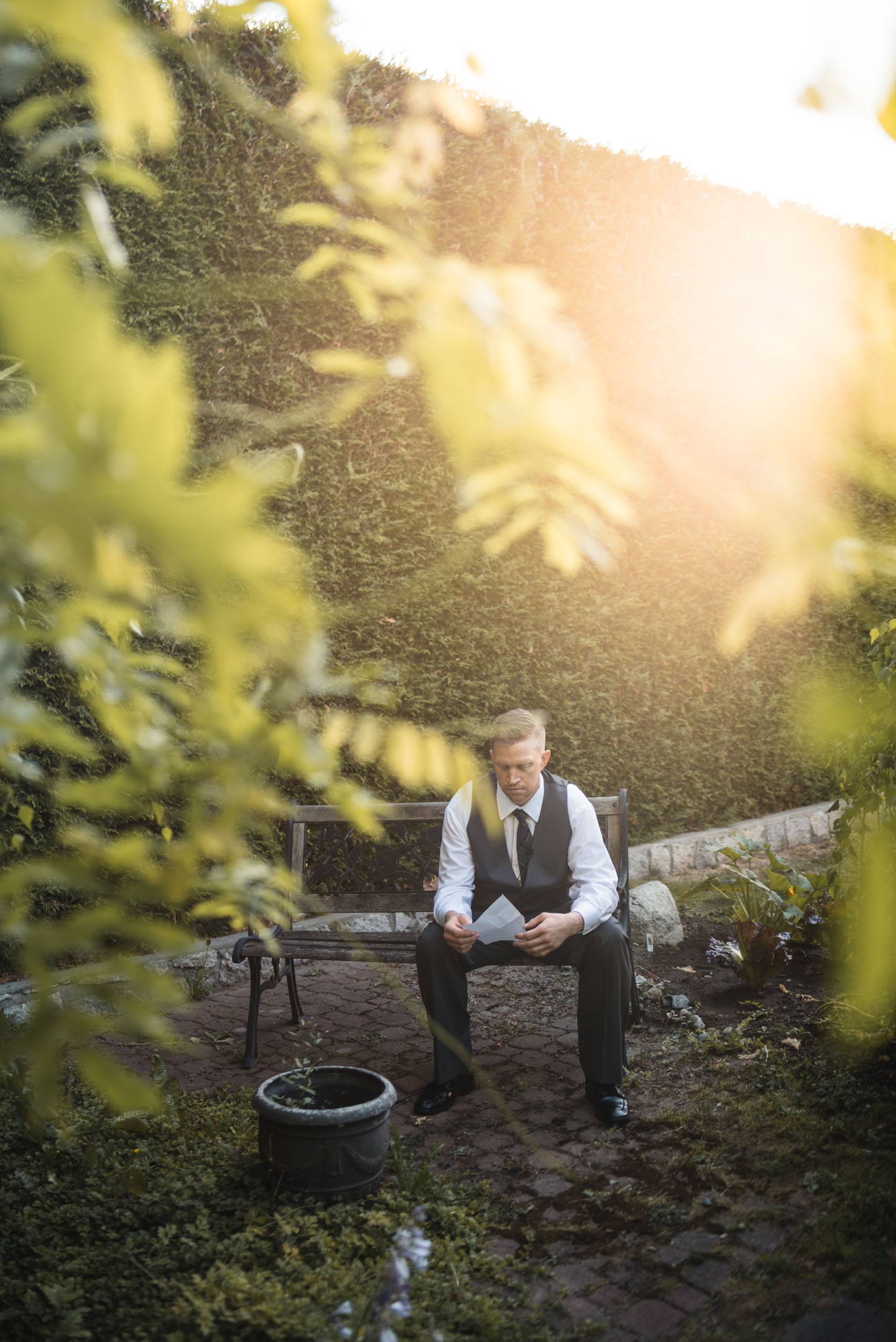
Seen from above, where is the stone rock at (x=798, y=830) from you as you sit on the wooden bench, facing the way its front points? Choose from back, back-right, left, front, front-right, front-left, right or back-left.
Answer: back-left

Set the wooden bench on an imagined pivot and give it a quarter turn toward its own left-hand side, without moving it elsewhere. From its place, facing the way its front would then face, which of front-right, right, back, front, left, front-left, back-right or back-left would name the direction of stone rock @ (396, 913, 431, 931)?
left

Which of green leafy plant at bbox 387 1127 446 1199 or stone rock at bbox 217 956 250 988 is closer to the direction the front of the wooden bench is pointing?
the green leafy plant

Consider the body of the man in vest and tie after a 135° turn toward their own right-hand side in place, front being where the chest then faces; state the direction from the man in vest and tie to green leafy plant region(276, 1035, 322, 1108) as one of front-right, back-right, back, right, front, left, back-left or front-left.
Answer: left

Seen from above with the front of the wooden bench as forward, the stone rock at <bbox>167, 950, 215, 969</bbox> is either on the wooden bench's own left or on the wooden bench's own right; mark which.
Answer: on the wooden bench's own right

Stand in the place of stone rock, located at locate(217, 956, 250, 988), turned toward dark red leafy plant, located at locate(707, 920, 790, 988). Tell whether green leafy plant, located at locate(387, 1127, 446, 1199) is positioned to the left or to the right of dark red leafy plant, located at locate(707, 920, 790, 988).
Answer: right

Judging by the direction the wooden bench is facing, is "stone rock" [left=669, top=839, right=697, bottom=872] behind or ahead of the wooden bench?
behind

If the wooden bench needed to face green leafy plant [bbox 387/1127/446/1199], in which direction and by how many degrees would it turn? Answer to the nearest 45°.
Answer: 0° — it already faces it

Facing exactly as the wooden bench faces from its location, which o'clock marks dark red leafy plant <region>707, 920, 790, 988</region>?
The dark red leafy plant is roughly at 9 o'clock from the wooden bench.

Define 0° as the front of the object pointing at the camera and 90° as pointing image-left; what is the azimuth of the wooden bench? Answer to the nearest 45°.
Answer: approximately 0°
